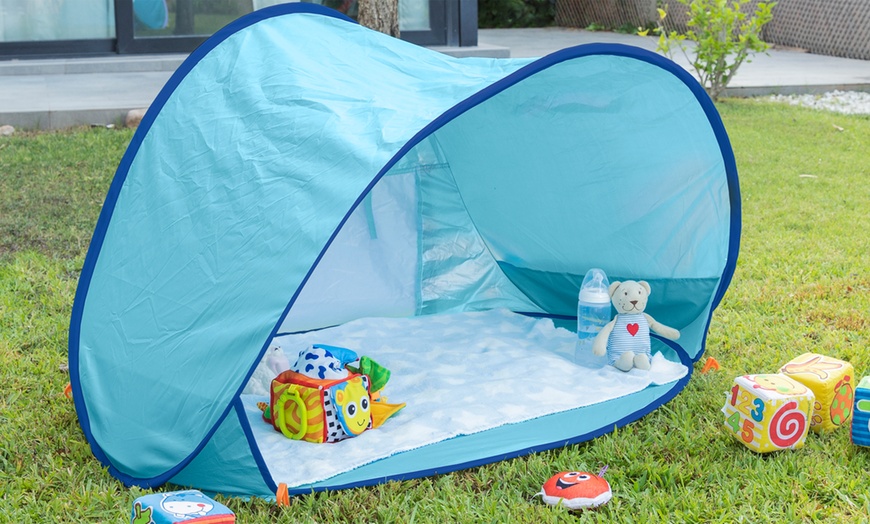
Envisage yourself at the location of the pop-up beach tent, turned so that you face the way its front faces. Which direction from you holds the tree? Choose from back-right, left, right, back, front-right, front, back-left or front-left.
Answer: back-left

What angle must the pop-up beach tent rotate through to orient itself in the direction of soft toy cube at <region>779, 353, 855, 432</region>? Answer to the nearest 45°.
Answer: approximately 45° to its left

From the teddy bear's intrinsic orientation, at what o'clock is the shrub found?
The shrub is roughly at 6 o'clock from the teddy bear.

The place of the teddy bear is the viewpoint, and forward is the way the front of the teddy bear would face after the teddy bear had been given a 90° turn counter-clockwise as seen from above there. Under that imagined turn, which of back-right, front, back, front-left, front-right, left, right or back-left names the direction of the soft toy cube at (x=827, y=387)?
front-right

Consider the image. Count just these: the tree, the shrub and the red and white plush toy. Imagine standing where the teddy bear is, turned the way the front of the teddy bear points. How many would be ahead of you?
1

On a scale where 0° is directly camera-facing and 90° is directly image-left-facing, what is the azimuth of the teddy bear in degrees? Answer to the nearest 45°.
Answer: approximately 0°

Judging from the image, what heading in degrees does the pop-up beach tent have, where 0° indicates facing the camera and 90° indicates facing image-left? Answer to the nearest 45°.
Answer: approximately 315°

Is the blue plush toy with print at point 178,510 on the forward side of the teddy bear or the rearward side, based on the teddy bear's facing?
on the forward side

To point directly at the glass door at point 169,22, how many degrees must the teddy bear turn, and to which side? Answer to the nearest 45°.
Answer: approximately 135° to its right
